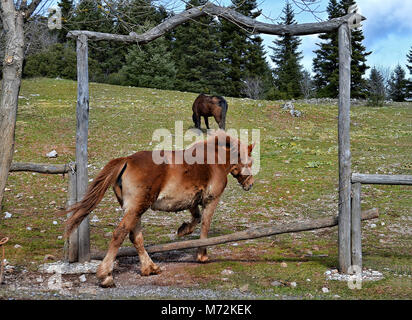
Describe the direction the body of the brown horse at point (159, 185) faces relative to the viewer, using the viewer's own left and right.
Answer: facing away from the viewer and to the right of the viewer

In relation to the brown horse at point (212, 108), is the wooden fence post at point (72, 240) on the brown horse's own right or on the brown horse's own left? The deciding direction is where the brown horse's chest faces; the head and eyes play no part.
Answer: on the brown horse's own left

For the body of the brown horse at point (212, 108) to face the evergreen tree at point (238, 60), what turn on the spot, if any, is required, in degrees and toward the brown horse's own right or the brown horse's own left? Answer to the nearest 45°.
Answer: approximately 45° to the brown horse's own right

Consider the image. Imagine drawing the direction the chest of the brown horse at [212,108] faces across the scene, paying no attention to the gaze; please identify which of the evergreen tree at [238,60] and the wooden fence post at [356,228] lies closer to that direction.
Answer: the evergreen tree

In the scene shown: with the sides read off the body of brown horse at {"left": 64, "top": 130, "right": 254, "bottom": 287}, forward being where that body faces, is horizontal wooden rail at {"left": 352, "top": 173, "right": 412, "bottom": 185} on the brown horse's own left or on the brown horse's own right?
on the brown horse's own right

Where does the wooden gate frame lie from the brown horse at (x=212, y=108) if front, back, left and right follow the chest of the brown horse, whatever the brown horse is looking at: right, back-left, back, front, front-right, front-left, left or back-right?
back-left

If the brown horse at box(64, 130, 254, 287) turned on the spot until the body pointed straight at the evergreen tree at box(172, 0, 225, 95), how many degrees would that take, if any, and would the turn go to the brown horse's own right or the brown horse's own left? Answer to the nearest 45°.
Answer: approximately 45° to the brown horse's own left

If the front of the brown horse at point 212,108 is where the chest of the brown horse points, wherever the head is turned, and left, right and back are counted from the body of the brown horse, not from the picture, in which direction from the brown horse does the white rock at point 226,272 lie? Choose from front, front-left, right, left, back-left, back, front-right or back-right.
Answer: back-left

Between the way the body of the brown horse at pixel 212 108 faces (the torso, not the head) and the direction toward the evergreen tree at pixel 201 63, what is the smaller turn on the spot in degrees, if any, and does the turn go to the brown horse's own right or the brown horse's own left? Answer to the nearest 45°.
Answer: approximately 45° to the brown horse's own right

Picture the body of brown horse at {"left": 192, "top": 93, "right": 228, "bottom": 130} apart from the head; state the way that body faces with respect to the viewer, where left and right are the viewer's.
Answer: facing away from the viewer and to the left of the viewer

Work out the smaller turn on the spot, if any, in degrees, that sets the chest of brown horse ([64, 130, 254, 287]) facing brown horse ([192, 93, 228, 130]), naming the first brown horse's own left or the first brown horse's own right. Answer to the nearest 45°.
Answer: approximately 45° to the first brown horse's own left
